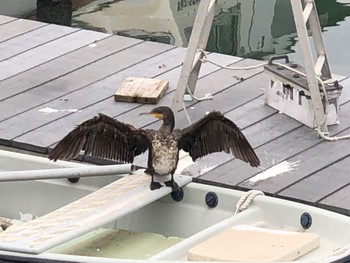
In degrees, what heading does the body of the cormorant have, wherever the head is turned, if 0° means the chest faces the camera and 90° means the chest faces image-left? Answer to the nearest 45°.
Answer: approximately 0°

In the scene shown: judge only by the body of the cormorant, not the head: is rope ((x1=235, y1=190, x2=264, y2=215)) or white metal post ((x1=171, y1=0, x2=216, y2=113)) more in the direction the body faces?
the rope

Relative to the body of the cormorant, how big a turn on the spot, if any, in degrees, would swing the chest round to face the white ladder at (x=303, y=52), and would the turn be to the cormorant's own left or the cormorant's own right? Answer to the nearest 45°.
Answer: approximately 135° to the cormorant's own left

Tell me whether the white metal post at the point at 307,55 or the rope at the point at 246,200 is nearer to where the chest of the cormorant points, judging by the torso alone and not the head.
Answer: the rope

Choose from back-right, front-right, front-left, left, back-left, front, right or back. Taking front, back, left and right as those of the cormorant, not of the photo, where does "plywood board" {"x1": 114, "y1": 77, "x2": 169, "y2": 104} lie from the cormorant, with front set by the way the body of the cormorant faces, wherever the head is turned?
back

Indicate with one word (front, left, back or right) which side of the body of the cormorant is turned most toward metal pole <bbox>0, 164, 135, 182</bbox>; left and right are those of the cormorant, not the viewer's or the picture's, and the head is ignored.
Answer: right
